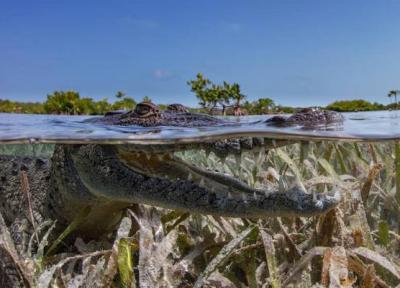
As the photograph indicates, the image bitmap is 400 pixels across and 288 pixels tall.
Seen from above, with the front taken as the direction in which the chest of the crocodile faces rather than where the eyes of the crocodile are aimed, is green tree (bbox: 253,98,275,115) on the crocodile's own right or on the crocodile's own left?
on the crocodile's own left

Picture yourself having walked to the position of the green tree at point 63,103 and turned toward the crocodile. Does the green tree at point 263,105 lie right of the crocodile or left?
left

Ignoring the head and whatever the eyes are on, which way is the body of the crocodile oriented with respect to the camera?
to the viewer's right

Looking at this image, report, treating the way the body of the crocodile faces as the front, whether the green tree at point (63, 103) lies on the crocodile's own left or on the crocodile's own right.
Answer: on the crocodile's own left
